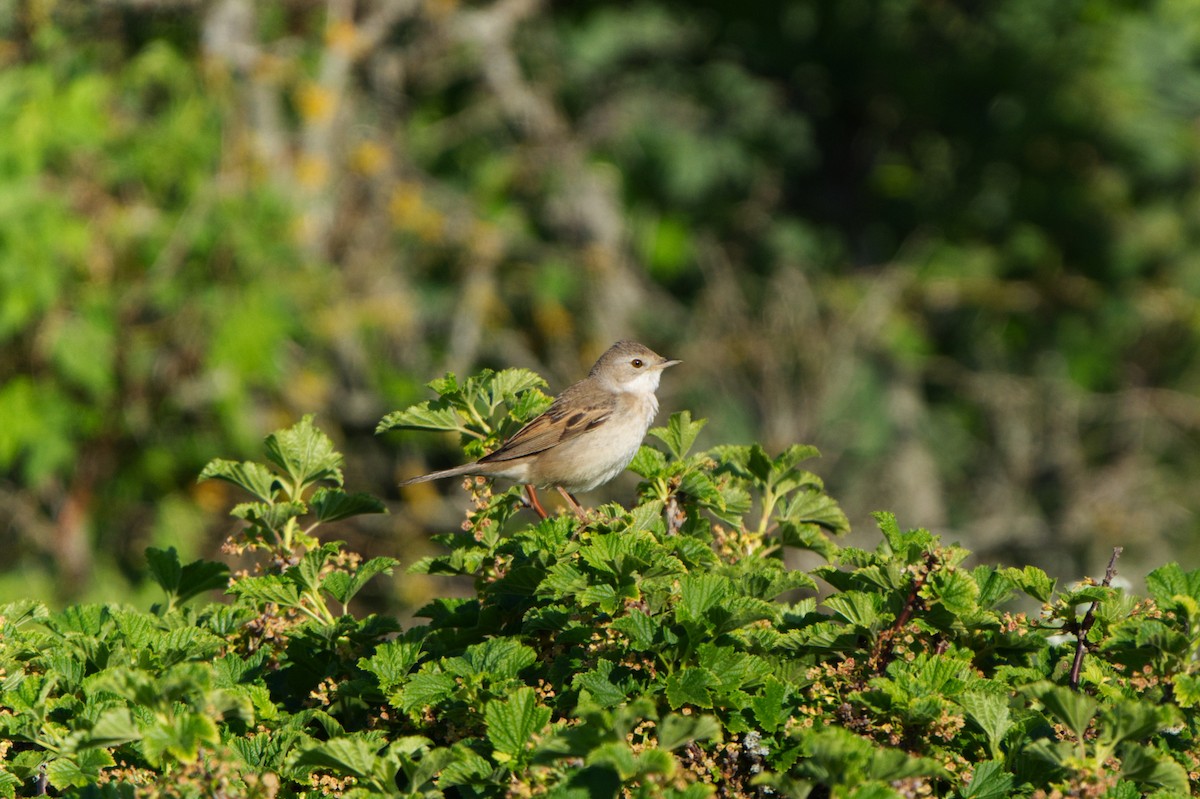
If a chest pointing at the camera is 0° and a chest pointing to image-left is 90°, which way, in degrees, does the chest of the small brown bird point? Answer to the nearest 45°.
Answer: approximately 270°
